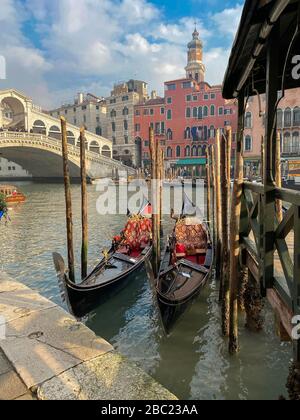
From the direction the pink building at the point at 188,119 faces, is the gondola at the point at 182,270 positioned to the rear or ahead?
ahead

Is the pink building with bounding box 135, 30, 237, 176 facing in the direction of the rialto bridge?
no

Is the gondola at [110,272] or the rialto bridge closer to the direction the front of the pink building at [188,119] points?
the gondola

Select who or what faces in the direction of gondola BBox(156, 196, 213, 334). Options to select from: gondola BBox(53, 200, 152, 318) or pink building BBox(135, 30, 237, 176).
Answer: the pink building

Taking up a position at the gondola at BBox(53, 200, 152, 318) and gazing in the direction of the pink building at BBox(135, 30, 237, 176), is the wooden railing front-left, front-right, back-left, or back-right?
back-right

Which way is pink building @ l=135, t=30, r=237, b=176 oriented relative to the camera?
toward the camera

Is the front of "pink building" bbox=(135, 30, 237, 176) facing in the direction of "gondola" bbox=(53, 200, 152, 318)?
yes

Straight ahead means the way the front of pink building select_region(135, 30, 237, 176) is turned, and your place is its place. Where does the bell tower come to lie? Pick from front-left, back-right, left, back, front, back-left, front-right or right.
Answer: back

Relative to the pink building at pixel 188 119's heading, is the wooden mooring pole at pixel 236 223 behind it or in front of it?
in front

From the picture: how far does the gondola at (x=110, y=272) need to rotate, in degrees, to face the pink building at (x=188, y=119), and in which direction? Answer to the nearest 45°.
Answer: approximately 135° to its right

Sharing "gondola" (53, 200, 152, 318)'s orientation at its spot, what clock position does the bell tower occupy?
The bell tower is roughly at 5 o'clock from the gondola.

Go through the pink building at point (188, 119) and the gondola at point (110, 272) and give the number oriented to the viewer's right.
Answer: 0

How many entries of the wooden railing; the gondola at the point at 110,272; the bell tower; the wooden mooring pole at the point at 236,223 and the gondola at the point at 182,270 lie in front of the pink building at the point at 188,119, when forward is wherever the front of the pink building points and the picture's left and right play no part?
4

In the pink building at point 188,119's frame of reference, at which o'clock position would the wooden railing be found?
The wooden railing is roughly at 12 o'clock from the pink building.

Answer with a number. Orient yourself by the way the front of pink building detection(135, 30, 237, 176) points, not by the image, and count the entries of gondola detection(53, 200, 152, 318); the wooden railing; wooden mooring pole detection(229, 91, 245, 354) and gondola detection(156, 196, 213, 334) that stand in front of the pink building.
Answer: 4

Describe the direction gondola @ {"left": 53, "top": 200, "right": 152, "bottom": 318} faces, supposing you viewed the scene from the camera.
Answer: facing the viewer and to the left of the viewer

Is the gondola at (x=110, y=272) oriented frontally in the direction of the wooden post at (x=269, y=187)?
no

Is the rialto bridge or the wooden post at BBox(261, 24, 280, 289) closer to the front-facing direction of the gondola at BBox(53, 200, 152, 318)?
the wooden post

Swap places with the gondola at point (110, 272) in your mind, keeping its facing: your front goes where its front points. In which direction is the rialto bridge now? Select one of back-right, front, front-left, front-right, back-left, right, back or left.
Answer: back-right

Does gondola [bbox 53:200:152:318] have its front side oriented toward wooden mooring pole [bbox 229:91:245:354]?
no
